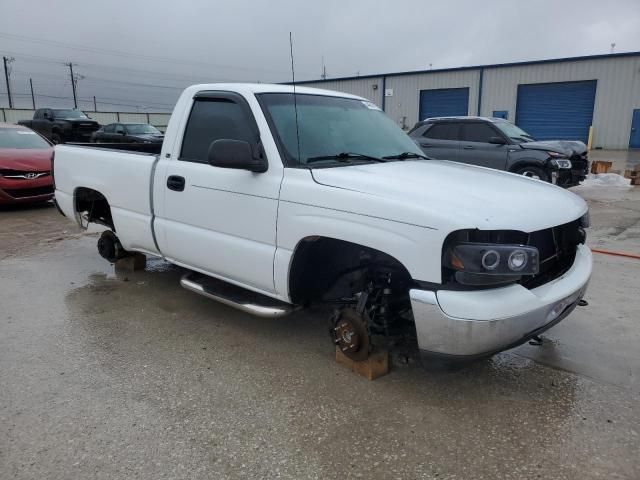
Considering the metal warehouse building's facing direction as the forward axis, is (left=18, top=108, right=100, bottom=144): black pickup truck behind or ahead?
ahead

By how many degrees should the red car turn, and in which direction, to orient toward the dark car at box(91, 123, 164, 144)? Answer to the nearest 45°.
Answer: approximately 135° to its left

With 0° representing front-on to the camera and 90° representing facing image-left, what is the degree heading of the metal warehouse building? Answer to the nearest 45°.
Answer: approximately 45°

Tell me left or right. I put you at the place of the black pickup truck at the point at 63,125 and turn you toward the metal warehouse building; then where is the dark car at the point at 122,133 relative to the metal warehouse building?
right

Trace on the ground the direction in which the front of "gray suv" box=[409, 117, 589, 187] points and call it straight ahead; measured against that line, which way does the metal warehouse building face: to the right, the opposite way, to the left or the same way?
to the right

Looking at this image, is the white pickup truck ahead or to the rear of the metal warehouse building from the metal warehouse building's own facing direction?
ahead

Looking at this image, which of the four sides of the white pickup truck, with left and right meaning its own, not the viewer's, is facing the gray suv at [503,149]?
left

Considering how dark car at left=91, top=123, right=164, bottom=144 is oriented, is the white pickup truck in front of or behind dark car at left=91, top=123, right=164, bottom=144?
in front

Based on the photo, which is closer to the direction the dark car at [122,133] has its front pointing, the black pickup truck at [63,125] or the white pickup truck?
the white pickup truck
